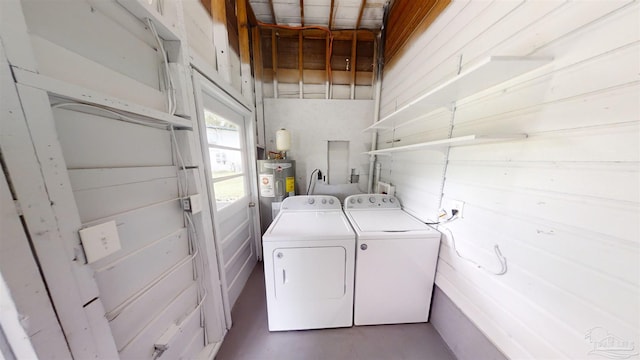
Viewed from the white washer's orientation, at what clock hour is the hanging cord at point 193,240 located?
The hanging cord is roughly at 2 o'clock from the white washer.

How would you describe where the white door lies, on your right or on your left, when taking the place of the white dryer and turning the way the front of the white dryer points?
on your right

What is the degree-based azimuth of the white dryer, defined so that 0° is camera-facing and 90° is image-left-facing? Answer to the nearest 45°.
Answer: approximately 0°

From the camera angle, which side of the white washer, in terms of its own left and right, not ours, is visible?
front

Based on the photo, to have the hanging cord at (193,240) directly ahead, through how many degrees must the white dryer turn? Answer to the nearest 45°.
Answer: approximately 90° to its right

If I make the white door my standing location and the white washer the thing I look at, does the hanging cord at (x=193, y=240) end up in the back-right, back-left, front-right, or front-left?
front-right

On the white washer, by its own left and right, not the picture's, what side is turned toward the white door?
right

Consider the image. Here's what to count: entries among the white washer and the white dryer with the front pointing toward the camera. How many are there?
2

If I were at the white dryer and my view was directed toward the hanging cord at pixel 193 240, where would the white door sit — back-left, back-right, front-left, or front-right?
front-right
